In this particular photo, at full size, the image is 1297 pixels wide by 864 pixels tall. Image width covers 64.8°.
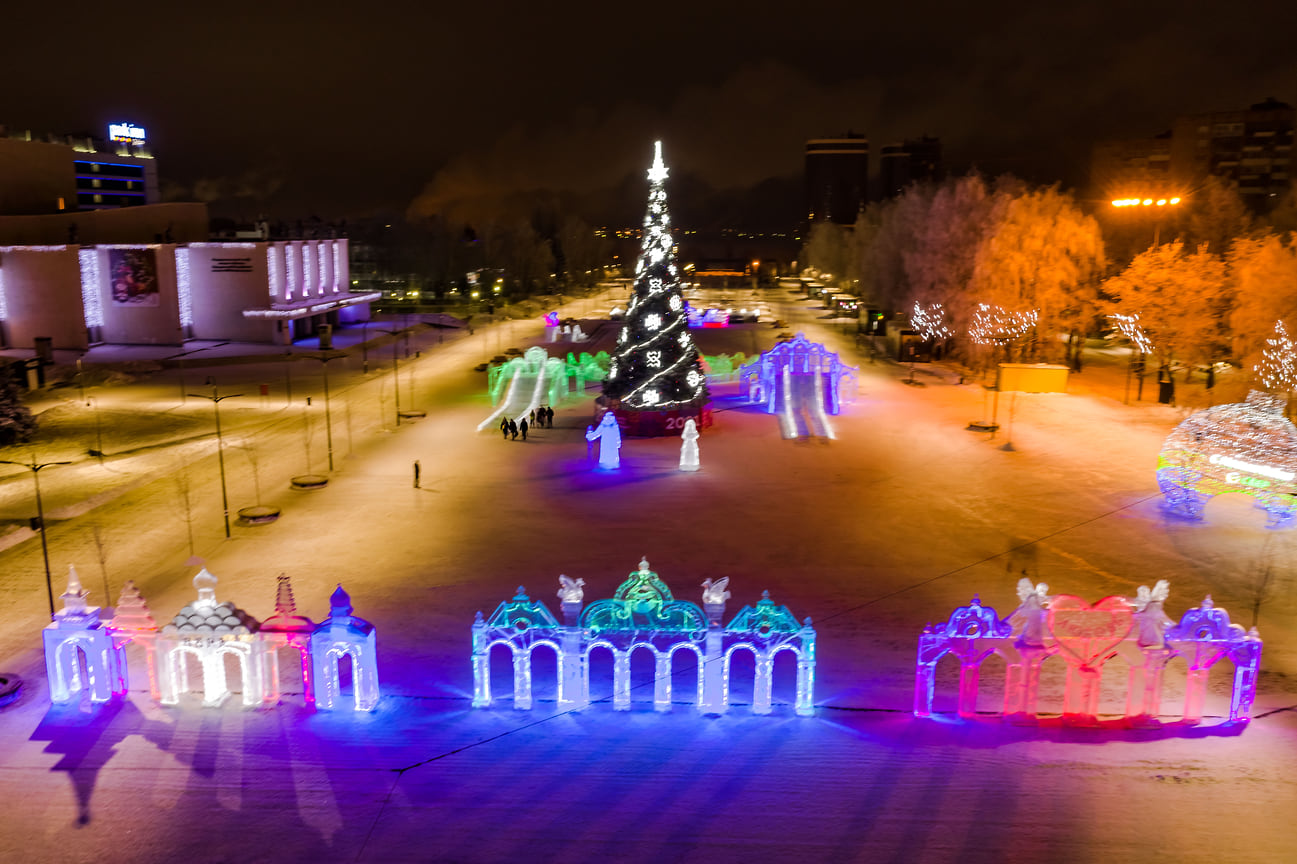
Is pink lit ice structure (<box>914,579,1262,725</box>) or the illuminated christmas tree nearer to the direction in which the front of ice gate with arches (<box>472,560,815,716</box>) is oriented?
the pink lit ice structure

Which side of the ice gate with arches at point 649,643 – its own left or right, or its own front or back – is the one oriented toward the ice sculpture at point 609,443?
back

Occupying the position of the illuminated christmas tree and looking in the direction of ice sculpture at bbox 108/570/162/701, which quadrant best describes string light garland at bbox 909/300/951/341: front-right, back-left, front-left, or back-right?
back-left

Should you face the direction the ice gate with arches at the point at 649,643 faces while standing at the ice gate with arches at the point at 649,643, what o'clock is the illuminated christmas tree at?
The illuminated christmas tree is roughly at 6 o'clock from the ice gate with arches.

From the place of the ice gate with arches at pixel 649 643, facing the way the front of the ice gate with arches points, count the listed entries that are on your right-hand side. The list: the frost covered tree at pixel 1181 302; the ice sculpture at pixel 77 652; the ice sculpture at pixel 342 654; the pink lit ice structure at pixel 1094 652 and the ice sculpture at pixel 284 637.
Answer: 3

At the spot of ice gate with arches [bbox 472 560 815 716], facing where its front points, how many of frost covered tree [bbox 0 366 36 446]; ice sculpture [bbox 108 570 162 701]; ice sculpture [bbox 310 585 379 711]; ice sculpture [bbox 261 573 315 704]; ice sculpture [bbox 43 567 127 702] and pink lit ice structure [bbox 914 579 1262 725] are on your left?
1

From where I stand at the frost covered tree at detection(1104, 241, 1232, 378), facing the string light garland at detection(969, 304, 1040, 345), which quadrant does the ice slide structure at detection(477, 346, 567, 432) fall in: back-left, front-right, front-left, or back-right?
front-left

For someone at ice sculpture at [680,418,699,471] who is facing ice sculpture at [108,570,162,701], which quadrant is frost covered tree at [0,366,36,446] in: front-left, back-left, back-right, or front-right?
front-right

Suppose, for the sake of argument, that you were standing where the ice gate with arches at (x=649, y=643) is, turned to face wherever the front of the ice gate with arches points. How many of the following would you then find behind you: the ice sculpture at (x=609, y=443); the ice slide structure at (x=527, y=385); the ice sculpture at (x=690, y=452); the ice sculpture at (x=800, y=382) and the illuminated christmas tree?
5

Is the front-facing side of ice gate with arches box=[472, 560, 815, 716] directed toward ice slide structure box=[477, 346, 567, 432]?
no

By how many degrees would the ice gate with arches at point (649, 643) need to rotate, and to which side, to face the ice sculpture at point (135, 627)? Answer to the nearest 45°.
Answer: approximately 90° to its right

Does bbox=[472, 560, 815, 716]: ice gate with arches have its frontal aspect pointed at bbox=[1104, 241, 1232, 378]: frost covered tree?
no

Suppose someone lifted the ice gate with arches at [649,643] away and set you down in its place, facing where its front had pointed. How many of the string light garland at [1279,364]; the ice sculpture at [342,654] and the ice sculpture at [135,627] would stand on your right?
2

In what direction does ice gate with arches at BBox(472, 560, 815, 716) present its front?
toward the camera

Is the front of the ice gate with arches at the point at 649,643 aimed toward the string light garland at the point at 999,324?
no
